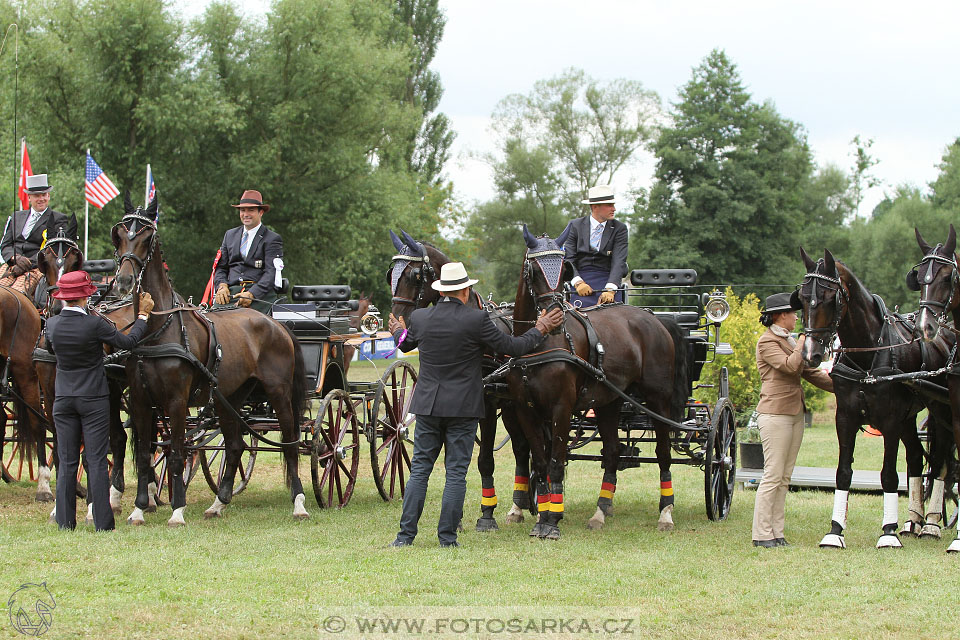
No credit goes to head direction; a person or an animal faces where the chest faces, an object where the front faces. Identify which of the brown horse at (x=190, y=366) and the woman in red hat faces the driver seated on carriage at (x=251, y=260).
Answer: the woman in red hat

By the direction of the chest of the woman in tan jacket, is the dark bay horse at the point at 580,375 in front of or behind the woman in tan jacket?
behind

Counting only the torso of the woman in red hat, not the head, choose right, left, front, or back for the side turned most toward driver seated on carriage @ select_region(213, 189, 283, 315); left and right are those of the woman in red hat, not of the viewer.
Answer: front

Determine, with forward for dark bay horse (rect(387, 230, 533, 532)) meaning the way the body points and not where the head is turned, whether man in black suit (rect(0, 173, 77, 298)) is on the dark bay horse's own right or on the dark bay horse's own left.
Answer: on the dark bay horse's own right

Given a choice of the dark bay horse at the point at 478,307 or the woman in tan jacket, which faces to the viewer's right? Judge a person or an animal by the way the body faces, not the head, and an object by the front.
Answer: the woman in tan jacket

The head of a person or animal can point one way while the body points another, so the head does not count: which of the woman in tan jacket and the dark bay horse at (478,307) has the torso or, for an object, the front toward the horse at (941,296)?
the woman in tan jacket

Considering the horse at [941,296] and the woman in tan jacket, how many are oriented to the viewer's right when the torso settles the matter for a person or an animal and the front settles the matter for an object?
1

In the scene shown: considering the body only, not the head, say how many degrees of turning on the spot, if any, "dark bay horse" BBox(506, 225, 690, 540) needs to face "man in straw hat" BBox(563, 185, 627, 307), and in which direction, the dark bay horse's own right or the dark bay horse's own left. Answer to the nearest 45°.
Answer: approximately 135° to the dark bay horse's own right

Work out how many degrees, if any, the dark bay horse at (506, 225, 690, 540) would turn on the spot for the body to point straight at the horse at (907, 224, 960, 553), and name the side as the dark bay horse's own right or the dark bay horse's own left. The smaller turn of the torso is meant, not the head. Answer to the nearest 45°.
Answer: approximately 135° to the dark bay horse's own left

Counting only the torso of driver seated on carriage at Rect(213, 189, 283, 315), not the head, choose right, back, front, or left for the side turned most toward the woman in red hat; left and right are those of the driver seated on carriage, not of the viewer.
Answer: front

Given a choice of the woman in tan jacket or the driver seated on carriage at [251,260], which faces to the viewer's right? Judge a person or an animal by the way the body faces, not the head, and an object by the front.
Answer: the woman in tan jacket

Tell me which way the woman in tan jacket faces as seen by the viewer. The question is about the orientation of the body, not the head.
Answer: to the viewer's right

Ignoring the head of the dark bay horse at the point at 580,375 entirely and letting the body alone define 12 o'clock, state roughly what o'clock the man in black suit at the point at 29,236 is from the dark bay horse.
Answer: The man in black suit is roughly at 2 o'clock from the dark bay horse.

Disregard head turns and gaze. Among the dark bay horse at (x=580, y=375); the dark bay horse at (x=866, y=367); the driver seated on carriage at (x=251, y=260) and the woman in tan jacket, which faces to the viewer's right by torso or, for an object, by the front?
the woman in tan jacket

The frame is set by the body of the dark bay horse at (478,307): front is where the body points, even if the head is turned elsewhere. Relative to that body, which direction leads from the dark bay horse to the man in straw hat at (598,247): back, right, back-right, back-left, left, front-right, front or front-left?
back
